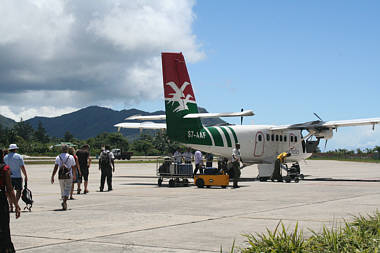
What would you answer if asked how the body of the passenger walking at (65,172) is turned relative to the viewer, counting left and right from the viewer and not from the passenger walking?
facing away from the viewer

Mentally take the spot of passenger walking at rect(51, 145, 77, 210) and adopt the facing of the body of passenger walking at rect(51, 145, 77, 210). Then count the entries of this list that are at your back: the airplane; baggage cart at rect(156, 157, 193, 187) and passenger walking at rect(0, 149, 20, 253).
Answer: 1

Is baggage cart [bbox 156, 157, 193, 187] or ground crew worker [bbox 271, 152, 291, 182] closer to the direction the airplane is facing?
the ground crew worker

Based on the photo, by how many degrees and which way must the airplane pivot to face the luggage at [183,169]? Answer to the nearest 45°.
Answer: approximately 135° to its right

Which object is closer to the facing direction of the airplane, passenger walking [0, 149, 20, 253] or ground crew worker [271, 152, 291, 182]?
the ground crew worker

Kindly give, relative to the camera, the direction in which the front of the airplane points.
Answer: facing away from the viewer and to the right of the viewer

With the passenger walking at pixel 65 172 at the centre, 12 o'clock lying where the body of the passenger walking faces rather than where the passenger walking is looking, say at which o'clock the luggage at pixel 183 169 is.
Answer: The luggage is roughly at 1 o'clock from the passenger walking.
